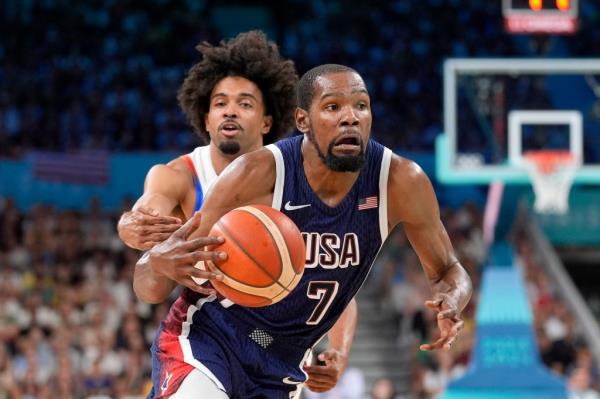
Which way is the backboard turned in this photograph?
toward the camera

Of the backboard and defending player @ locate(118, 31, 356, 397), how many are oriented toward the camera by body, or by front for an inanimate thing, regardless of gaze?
2

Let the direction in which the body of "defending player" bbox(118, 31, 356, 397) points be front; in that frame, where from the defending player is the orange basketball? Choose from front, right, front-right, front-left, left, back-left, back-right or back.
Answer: front

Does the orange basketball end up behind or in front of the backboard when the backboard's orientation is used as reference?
in front

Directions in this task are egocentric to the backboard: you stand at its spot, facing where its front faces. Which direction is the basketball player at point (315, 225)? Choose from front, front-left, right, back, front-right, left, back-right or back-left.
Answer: front

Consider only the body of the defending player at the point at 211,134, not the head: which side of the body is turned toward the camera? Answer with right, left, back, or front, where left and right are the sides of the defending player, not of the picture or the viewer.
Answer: front

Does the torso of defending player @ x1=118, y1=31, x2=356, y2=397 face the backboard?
no

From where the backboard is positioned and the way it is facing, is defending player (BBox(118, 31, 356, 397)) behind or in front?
in front

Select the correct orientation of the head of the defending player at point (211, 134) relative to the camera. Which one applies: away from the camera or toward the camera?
toward the camera

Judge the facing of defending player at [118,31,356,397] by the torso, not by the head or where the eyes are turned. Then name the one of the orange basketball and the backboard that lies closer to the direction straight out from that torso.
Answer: the orange basketball

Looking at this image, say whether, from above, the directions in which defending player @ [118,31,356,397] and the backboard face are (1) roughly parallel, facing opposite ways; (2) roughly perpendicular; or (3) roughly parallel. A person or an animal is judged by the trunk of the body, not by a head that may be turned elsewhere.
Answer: roughly parallel
